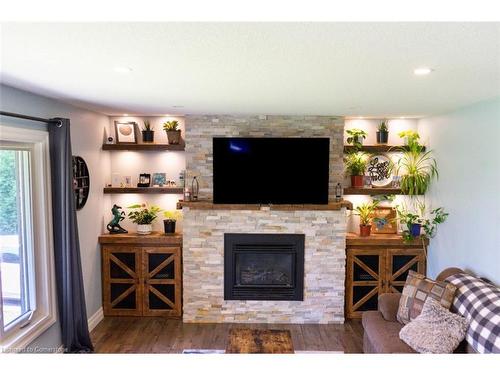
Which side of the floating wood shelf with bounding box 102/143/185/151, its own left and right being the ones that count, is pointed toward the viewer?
front

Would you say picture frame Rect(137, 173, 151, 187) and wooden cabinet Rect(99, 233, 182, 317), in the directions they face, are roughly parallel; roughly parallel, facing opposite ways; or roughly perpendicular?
roughly parallel

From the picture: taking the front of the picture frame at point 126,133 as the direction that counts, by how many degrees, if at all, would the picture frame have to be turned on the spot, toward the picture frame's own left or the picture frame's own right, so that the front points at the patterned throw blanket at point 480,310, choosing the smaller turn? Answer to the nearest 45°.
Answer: approximately 45° to the picture frame's own left

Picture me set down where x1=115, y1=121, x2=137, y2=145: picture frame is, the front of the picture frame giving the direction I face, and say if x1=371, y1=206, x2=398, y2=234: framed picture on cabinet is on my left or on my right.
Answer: on my left

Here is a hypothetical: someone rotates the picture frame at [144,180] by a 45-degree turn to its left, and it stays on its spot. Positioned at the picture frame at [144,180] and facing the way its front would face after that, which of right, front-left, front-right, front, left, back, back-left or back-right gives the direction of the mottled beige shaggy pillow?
front

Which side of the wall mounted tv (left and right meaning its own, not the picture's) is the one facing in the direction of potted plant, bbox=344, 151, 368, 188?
left

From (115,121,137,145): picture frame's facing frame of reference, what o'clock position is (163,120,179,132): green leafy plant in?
The green leafy plant is roughly at 10 o'clock from the picture frame.

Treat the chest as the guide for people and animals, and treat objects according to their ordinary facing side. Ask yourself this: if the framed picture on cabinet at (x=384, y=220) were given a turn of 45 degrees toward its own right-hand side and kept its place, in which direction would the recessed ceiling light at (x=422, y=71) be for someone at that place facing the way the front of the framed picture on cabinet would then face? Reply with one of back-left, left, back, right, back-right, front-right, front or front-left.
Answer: front-left

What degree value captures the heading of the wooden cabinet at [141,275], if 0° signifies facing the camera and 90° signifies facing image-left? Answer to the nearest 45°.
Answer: approximately 0°

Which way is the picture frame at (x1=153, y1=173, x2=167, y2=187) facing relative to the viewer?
toward the camera

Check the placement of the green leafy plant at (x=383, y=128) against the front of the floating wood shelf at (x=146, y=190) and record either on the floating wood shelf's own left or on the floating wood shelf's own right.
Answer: on the floating wood shelf's own left

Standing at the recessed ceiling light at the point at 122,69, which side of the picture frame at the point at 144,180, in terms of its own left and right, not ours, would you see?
front

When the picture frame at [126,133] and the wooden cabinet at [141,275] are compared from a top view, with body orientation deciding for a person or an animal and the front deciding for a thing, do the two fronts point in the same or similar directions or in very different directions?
same or similar directions
